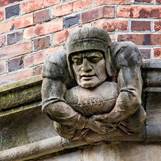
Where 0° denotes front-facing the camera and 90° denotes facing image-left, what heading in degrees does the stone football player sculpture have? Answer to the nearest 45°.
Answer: approximately 0°
